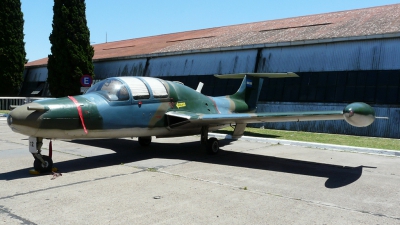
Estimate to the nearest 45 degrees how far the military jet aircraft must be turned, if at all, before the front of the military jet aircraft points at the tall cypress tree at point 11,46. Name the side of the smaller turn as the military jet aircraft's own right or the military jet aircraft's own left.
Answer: approximately 90° to the military jet aircraft's own right

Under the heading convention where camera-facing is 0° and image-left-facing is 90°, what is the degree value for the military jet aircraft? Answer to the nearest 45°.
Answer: approximately 45°

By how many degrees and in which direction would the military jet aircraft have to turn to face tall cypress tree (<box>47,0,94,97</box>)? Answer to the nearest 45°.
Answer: approximately 90° to its right
